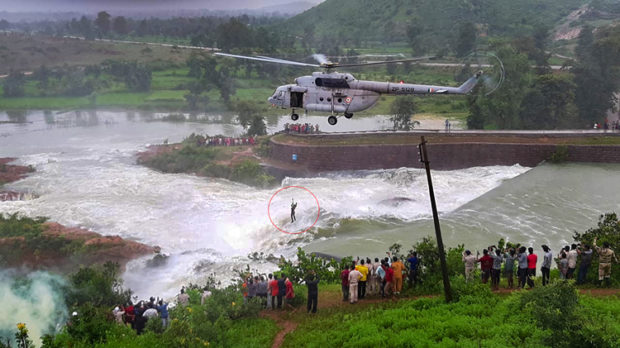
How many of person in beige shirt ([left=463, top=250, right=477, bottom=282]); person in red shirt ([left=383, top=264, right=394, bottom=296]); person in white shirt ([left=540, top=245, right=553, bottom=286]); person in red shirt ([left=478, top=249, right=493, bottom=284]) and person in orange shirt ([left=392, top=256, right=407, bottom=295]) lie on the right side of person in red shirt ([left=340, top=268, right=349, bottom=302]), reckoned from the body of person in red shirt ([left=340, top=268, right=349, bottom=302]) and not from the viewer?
5

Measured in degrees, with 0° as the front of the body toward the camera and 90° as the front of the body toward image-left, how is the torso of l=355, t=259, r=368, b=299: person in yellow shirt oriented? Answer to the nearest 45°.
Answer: approximately 180°

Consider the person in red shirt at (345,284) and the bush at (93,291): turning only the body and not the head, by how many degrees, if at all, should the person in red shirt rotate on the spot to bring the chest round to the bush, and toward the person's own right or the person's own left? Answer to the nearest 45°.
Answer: approximately 90° to the person's own left

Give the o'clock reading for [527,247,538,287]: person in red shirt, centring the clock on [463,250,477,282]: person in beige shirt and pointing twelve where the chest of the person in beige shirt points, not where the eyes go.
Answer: The person in red shirt is roughly at 3 o'clock from the person in beige shirt.

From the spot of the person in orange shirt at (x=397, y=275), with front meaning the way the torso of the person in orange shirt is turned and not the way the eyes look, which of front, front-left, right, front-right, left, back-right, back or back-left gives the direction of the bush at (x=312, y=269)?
front-left

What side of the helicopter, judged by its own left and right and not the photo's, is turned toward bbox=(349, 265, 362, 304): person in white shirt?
left

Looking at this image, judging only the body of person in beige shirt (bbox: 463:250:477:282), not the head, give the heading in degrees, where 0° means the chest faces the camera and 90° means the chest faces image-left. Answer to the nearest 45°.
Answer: approximately 180°

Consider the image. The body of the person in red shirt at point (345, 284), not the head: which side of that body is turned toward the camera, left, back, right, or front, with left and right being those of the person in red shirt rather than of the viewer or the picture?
back

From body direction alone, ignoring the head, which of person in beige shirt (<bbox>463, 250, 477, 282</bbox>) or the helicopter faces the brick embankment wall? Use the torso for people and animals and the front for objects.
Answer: the person in beige shirt

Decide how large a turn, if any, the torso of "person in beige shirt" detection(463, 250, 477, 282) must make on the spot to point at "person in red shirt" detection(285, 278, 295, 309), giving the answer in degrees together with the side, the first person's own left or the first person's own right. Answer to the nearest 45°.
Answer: approximately 90° to the first person's own left

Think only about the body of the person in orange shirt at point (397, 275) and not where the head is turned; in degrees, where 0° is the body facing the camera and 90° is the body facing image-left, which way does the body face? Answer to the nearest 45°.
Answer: approximately 180°

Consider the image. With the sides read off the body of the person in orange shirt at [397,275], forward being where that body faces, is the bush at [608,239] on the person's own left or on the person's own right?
on the person's own right

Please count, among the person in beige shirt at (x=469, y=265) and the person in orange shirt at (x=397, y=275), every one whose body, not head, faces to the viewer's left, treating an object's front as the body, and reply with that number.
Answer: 0

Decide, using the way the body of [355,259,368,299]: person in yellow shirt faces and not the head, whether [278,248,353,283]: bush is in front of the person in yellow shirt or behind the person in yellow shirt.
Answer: in front

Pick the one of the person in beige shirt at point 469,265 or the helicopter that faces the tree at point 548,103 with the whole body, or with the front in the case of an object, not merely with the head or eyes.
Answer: the person in beige shirt

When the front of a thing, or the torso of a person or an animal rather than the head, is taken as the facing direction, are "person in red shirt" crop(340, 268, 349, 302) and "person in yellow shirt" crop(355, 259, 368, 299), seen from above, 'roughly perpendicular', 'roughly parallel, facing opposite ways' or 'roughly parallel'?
roughly parallel

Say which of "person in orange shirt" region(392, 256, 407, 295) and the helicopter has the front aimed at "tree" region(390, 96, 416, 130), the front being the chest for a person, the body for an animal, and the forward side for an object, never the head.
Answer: the person in orange shirt

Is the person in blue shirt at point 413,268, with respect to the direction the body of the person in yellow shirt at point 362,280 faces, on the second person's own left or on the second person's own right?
on the second person's own right

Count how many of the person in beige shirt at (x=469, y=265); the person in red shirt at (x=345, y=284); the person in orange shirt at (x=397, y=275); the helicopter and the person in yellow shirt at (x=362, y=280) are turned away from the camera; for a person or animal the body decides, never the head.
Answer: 4
